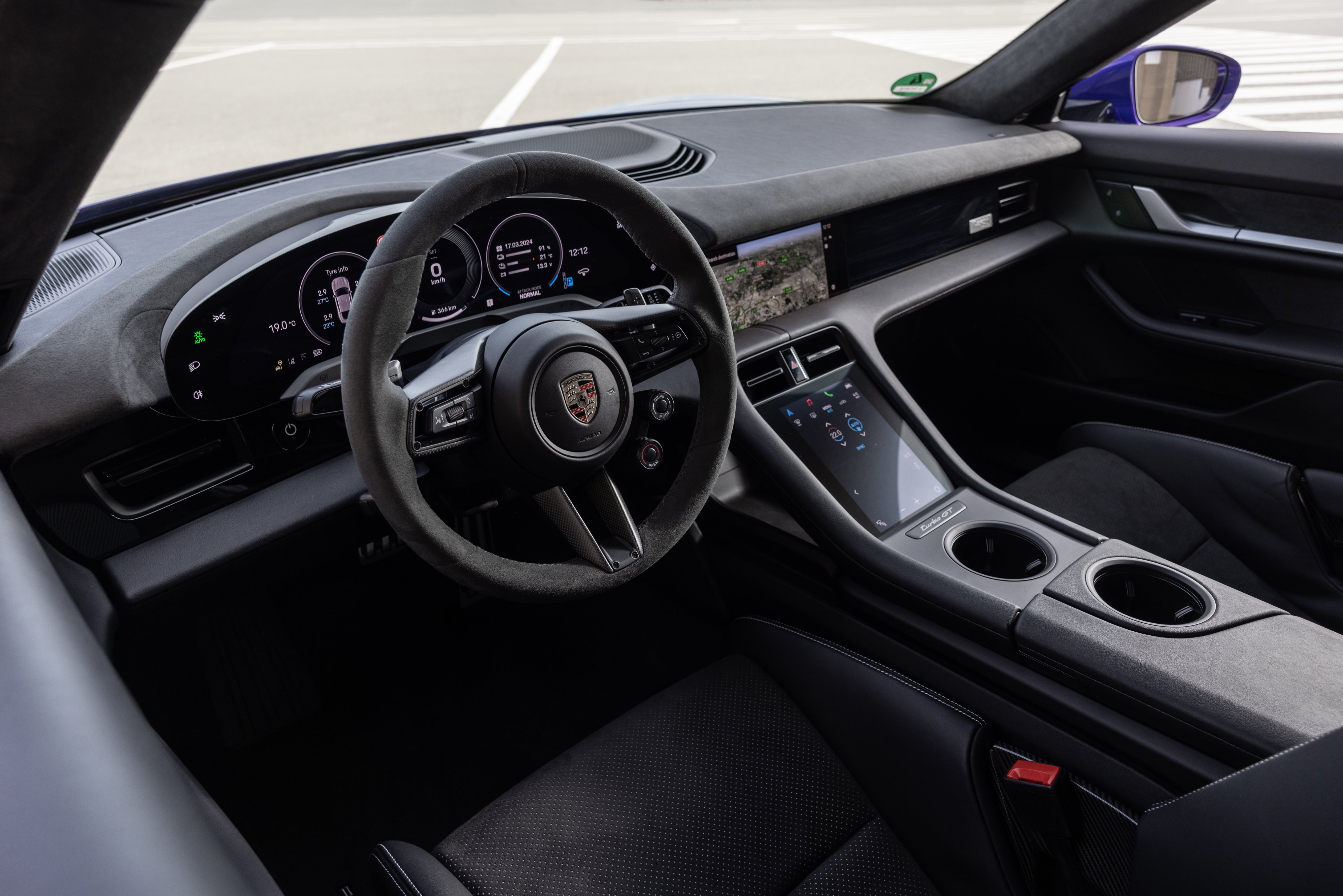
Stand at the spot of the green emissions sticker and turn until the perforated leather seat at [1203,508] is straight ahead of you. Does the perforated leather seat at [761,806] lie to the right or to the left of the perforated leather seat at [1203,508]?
right

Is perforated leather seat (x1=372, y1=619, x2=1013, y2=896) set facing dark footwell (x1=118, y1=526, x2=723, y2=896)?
yes

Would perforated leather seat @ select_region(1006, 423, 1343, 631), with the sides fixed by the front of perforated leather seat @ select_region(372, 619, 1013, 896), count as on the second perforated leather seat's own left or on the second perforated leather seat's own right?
on the second perforated leather seat's own right

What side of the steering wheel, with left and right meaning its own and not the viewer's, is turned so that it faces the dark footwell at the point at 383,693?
back

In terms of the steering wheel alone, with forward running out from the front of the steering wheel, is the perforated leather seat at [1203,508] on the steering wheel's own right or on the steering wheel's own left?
on the steering wheel's own left

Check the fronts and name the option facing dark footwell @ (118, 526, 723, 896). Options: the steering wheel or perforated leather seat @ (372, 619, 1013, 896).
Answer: the perforated leather seat

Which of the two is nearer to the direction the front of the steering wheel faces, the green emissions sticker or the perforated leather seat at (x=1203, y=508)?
the perforated leather seat

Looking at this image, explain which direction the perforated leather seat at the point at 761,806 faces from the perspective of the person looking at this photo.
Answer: facing away from the viewer and to the left of the viewer

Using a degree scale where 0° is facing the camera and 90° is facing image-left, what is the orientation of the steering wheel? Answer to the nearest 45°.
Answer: approximately 315°

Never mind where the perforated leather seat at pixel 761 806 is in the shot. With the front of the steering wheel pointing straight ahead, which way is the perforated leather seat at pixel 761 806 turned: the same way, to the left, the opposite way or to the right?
the opposite way
